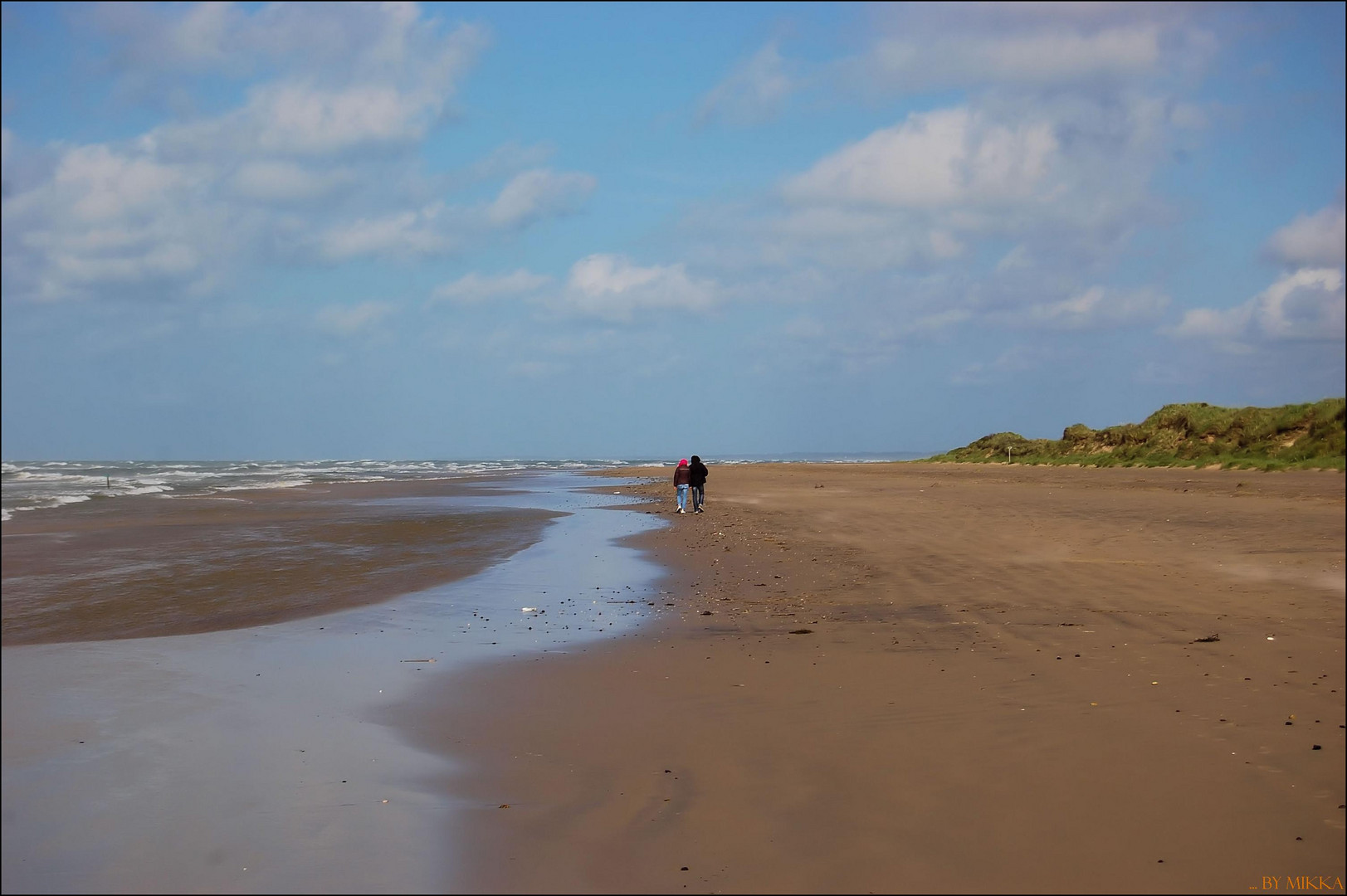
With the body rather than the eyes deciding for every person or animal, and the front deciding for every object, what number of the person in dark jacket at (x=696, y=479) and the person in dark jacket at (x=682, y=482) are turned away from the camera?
2

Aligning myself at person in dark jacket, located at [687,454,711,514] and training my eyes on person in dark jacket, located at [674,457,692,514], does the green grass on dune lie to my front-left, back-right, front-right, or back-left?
back-right

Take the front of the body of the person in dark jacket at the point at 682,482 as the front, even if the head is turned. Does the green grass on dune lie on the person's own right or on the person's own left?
on the person's own right

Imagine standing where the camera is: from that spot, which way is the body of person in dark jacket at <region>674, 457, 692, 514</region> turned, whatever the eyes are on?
away from the camera

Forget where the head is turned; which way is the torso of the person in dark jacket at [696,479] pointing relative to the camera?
away from the camera

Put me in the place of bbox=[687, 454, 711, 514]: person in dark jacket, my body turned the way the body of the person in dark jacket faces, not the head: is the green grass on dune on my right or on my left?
on my right
